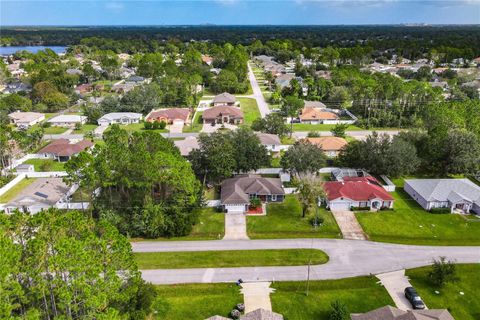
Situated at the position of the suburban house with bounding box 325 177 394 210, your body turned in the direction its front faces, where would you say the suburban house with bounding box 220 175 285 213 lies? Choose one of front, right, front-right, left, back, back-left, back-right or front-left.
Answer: right

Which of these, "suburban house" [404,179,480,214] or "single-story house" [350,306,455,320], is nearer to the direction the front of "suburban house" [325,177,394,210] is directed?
the single-story house

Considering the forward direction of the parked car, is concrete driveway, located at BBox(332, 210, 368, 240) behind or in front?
behind

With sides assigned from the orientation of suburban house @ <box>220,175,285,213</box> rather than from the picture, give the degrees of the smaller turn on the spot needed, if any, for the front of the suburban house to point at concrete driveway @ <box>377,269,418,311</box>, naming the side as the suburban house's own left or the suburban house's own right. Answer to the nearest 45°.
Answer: approximately 45° to the suburban house's own left

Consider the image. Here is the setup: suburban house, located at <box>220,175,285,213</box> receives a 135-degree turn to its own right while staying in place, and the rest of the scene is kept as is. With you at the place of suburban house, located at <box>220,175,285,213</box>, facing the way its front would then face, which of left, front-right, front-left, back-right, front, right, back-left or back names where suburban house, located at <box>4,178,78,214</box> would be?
front-left

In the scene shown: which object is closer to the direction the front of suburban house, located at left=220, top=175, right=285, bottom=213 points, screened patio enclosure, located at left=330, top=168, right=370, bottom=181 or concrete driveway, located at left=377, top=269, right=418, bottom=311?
the concrete driveway

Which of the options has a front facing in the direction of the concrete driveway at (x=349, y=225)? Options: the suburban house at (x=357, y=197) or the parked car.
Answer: the suburban house

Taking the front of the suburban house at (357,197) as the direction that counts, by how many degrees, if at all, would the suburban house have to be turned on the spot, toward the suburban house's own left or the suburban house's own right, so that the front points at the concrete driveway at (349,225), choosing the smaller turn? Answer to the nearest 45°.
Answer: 0° — it already faces it

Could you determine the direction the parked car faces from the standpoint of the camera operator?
facing the viewer and to the right of the viewer

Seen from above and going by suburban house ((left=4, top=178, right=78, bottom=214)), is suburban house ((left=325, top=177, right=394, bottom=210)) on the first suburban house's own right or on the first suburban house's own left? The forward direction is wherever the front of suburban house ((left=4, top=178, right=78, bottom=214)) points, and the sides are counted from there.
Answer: on the first suburban house's own left

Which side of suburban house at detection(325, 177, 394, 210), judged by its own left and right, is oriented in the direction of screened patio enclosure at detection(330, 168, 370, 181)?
back
